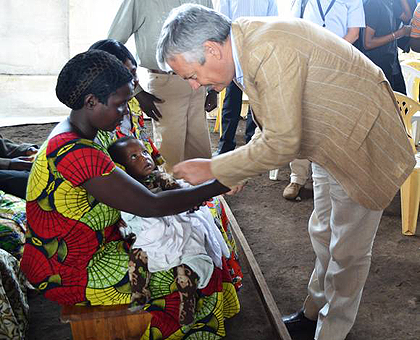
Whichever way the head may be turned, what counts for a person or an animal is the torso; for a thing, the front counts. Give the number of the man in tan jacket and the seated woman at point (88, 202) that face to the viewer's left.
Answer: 1

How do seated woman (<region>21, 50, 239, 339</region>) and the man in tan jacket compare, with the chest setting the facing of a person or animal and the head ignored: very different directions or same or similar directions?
very different directions

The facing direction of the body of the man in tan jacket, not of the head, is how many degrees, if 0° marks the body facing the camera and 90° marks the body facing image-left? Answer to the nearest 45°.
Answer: approximately 90°

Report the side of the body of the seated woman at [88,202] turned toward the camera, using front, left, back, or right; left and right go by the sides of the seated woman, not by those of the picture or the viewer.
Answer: right

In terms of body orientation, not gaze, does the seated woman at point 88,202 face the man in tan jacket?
yes

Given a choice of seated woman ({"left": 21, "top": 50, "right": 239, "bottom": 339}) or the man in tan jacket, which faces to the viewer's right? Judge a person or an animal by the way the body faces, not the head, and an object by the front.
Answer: the seated woman

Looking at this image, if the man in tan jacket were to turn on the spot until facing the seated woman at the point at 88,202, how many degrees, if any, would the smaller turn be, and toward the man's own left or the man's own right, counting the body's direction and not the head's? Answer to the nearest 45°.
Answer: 0° — they already face them
